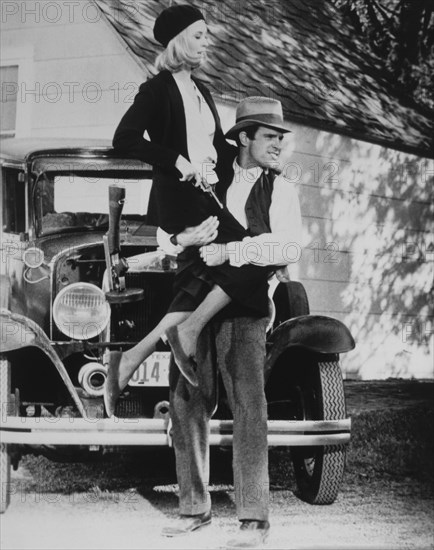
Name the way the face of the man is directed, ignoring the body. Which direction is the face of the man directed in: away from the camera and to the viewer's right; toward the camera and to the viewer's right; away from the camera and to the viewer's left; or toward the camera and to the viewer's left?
toward the camera and to the viewer's right

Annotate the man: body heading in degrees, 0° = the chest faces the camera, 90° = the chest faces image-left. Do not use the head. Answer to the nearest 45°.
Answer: approximately 45°
